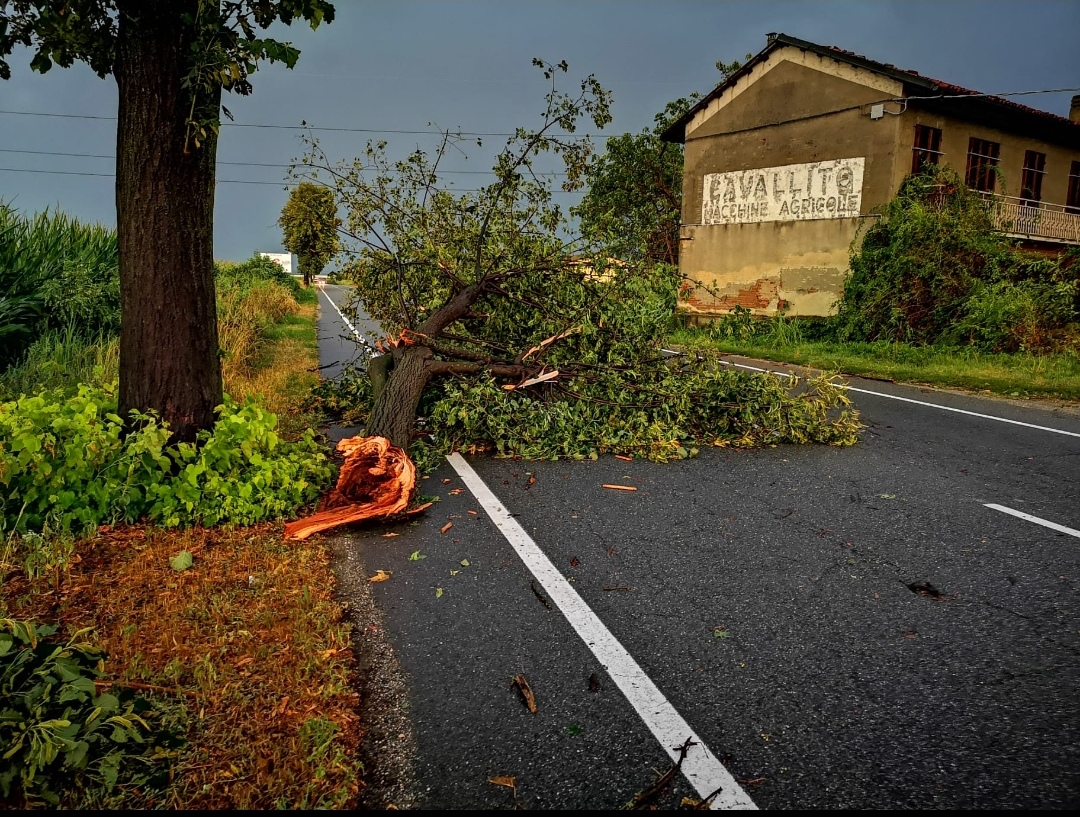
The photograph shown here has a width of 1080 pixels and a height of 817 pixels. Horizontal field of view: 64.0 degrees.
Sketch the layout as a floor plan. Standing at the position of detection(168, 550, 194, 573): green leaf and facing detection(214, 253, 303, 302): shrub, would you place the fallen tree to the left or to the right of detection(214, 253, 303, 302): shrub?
right

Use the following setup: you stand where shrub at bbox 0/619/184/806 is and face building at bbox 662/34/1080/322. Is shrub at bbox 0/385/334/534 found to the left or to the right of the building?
left
